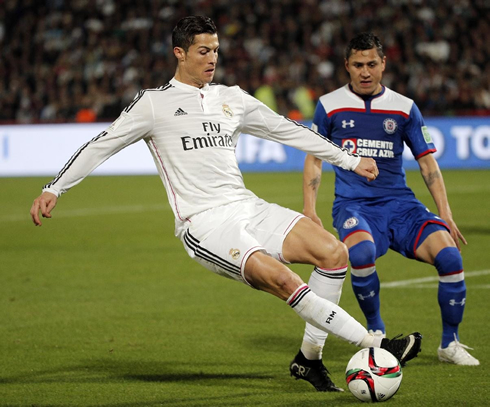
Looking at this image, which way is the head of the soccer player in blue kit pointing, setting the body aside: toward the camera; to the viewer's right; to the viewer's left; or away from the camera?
toward the camera

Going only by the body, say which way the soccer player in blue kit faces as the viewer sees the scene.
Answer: toward the camera

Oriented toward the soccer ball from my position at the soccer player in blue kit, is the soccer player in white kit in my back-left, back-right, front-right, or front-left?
front-right

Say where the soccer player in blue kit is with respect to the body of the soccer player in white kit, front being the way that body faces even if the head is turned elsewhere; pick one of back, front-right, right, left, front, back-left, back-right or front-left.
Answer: left

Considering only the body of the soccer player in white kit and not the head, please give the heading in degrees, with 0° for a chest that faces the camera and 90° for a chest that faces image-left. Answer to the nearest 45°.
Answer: approximately 315°

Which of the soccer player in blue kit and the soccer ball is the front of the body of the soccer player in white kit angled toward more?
the soccer ball

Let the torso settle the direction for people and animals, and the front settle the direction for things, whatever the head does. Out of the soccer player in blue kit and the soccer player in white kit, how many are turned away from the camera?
0

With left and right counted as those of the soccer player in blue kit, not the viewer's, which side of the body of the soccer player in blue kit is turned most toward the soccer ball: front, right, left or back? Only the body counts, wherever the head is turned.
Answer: front

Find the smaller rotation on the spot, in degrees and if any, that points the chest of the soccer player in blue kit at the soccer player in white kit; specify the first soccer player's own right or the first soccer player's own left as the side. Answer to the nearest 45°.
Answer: approximately 45° to the first soccer player's own right

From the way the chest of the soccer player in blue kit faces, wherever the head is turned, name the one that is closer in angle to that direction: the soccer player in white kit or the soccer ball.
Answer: the soccer ball
